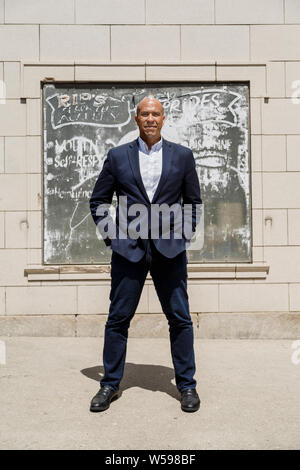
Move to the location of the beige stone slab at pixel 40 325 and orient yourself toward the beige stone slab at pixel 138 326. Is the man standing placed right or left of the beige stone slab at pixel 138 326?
right

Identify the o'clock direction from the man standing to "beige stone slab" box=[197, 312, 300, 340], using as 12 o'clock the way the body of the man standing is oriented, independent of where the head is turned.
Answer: The beige stone slab is roughly at 7 o'clock from the man standing.

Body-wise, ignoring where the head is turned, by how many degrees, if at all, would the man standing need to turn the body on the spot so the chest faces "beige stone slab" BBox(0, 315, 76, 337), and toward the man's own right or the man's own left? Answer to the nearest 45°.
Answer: approximately 135° to the man's own right

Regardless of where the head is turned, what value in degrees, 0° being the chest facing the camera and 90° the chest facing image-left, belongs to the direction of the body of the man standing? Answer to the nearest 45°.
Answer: approximately 0°

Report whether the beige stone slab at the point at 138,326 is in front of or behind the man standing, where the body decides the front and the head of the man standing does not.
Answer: behind
